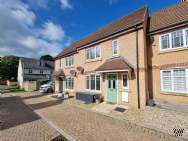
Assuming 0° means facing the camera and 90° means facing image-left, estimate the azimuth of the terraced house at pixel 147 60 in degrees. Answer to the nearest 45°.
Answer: approximately 45°
